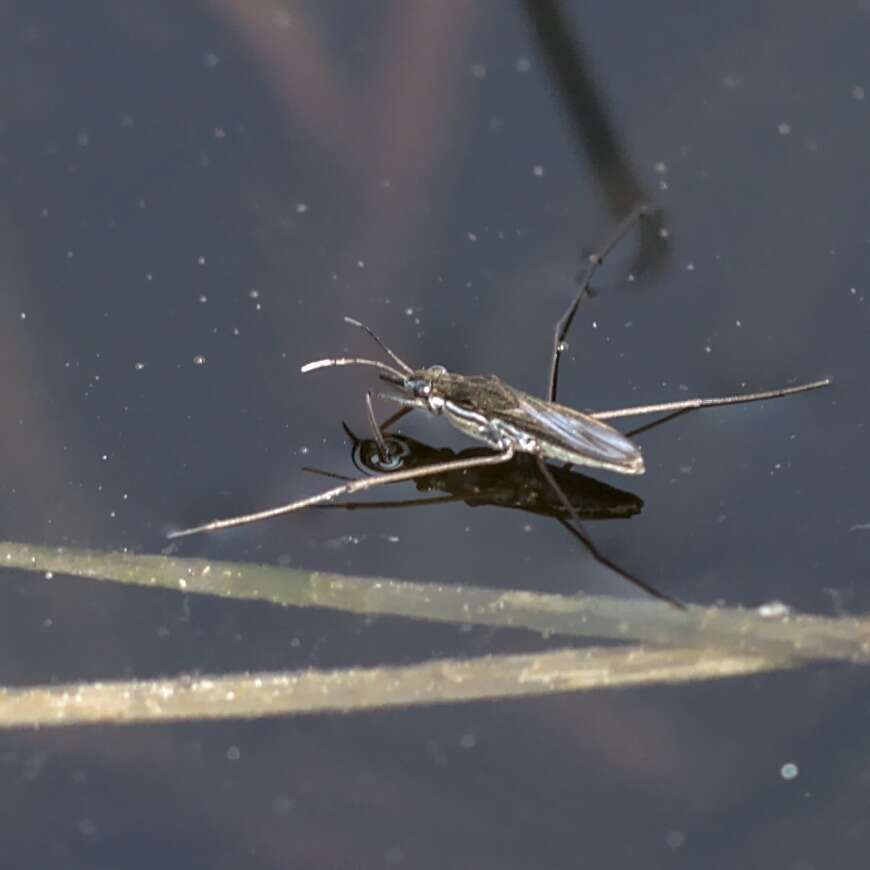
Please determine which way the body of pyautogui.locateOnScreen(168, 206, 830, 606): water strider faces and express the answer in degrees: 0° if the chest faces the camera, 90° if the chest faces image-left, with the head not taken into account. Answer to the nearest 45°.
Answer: approximately 135°
